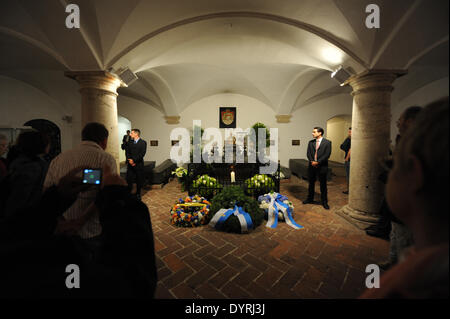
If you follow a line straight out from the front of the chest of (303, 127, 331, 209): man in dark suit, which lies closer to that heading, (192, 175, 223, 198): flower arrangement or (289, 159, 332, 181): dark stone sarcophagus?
the flower arrangement

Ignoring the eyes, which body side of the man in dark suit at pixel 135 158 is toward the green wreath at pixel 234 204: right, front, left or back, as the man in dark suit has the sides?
left

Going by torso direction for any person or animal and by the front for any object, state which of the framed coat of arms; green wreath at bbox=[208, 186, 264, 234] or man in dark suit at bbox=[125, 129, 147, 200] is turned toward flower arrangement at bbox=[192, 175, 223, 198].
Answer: the framed coat of arms

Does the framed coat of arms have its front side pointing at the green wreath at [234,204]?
yes

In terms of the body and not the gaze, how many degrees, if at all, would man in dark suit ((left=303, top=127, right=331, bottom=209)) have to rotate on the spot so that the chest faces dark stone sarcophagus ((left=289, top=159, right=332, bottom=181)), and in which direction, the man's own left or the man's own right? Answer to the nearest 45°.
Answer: approximately 135° to the man's own right

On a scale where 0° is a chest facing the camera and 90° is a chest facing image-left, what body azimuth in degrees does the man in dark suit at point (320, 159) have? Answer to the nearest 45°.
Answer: approximately 45°

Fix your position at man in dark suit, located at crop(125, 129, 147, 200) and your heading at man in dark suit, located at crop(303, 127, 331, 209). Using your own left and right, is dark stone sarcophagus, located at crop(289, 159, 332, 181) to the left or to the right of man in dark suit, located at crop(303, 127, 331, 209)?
left

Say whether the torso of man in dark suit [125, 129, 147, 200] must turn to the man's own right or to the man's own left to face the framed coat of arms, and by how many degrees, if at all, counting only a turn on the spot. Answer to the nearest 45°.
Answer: approximately 180°

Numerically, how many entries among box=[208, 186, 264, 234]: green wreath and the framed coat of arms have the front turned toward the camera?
2

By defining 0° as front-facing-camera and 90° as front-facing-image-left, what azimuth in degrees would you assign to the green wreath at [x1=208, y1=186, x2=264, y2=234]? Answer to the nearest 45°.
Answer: approximately 0°
